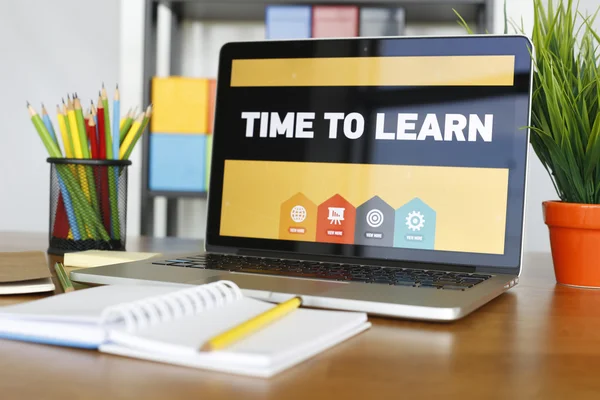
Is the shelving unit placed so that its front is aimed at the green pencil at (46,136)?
yes

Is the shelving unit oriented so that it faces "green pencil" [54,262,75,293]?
yes

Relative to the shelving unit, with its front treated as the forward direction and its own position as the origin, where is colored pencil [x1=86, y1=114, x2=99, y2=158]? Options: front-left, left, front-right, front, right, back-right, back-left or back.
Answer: front

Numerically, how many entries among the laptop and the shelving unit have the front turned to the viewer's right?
0

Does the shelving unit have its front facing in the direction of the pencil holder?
yes

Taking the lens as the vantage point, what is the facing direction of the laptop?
facing the viewer and to the left of the viewer

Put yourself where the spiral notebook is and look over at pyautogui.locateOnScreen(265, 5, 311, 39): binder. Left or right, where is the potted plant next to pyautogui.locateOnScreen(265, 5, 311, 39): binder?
right

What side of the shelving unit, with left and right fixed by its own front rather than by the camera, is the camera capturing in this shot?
front

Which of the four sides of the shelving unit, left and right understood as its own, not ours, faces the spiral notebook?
front

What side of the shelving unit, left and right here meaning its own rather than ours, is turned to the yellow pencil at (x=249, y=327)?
front

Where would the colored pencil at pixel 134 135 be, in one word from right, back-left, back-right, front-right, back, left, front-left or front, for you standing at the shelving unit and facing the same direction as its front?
front
